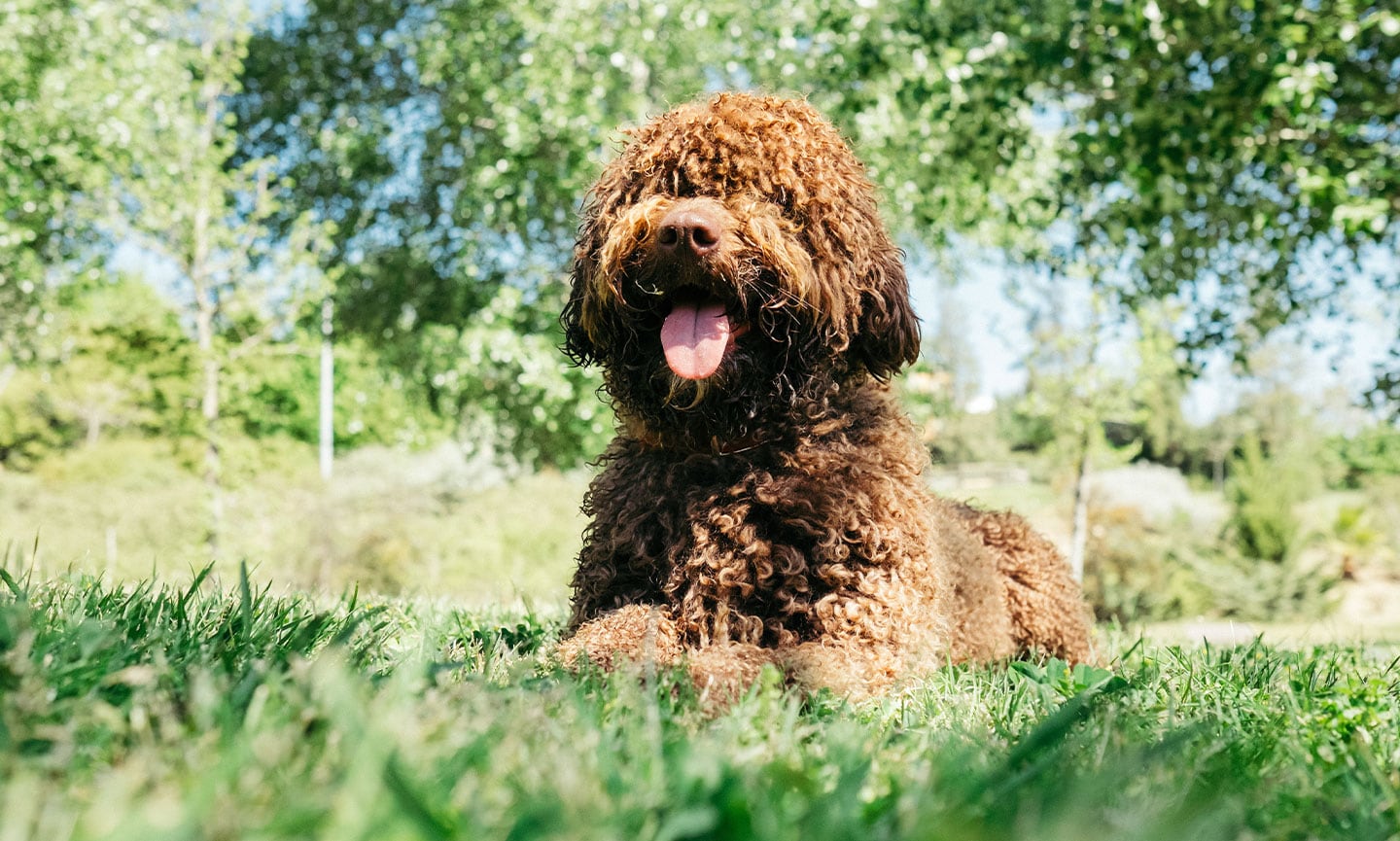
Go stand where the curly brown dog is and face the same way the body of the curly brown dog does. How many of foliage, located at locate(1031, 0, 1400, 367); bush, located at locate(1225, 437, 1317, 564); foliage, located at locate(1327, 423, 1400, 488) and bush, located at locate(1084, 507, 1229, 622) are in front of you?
0

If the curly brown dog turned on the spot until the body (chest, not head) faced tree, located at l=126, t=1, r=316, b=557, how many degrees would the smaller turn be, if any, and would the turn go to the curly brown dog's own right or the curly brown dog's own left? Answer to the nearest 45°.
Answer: approximately 90° to the curly brown dog's own right

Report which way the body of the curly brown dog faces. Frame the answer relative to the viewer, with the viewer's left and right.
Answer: facing the viewer and to the left of the viewer

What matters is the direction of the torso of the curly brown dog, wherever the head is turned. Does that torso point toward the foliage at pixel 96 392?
no

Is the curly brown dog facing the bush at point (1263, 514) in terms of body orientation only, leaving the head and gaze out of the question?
no

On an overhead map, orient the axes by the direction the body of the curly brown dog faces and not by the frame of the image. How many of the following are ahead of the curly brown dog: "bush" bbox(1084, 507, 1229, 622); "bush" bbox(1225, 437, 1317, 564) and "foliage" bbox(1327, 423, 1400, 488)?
0

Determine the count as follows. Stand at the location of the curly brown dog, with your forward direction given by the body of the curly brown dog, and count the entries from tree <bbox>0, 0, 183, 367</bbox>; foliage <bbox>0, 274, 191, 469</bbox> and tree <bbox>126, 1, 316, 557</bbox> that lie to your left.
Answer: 0

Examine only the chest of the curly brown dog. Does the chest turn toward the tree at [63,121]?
no

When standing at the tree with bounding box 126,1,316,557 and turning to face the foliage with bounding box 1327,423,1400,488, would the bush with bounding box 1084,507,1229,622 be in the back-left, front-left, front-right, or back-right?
front-right
